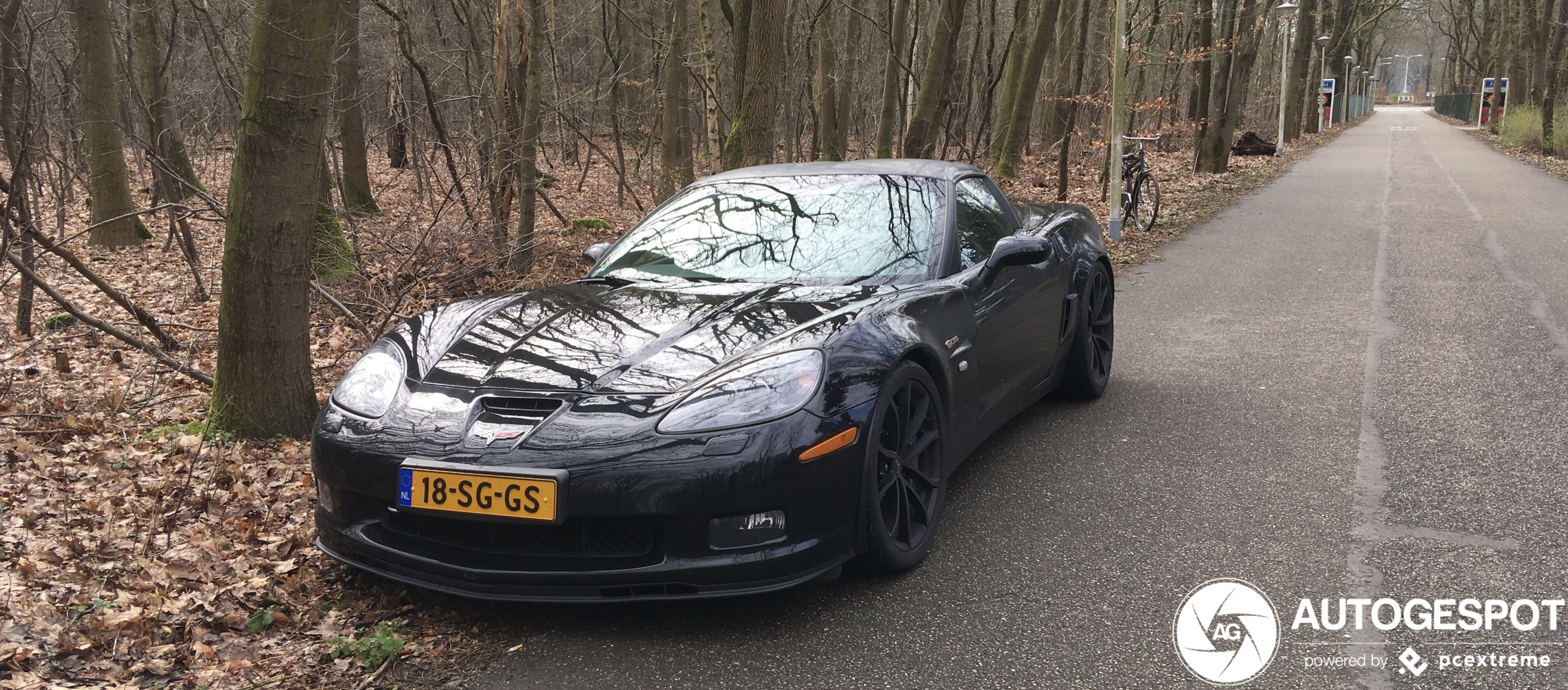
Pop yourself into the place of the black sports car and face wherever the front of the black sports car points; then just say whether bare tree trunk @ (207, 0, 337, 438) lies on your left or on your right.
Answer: on your right

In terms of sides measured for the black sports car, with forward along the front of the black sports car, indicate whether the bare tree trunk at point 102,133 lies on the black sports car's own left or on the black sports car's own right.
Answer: on the black sports car's own right

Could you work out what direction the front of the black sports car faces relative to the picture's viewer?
facing the viewer and to the left of the viewer

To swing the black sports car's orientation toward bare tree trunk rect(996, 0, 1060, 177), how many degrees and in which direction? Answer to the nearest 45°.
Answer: approximately 135° to its right

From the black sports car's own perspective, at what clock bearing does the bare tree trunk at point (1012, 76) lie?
The bare tree trunk is roughly at 5 o'clock from the black sports car.
